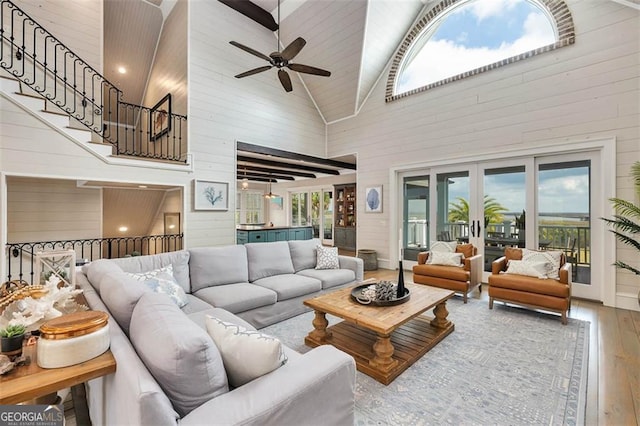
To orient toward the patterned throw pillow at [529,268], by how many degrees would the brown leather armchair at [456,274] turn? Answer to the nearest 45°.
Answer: approximately 135° to its left

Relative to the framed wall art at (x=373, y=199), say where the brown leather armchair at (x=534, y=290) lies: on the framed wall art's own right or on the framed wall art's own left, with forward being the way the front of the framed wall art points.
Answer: on the framed wall art's own left

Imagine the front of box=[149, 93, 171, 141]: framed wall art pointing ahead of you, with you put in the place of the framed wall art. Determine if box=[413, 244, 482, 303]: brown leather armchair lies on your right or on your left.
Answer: on your left

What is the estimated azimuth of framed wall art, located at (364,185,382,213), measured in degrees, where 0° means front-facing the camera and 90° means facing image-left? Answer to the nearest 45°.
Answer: approximately 45°

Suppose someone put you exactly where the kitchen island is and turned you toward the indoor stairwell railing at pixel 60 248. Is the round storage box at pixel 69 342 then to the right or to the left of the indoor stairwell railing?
left

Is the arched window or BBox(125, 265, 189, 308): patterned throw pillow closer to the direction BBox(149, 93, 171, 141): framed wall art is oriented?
the patterned throw pillow
